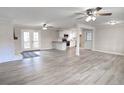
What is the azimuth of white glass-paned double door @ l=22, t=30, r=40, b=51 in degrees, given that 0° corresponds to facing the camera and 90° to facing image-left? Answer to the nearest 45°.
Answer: approximately 0°

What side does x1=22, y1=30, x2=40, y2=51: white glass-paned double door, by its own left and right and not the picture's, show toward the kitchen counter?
left

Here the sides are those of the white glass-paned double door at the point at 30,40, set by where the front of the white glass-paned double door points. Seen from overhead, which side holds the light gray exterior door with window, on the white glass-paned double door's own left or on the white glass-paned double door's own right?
on the white glass-paned double door's own left
